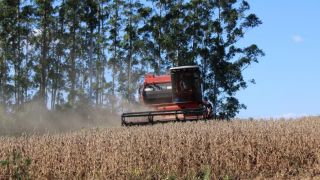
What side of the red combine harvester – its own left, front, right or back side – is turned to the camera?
front
